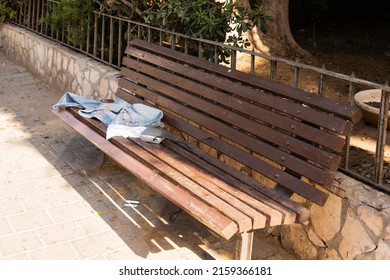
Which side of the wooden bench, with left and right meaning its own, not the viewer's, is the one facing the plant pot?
back

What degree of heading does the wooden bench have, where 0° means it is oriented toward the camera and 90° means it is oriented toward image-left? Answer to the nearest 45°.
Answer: approximately 45°

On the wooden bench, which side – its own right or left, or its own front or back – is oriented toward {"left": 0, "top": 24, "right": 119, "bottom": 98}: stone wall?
right
